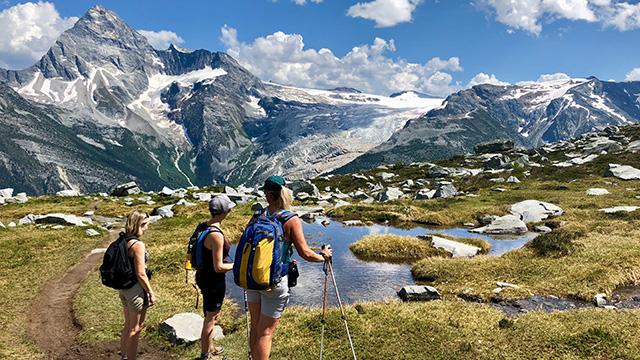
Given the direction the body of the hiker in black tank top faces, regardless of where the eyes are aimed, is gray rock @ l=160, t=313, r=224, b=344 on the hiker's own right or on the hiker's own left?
on the hiker's own left

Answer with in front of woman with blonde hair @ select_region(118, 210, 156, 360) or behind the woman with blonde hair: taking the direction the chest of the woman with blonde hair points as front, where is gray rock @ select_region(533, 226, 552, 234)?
in front

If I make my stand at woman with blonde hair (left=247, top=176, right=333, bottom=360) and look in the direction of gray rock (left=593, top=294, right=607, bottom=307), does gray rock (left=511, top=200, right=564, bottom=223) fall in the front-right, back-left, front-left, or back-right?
front-left

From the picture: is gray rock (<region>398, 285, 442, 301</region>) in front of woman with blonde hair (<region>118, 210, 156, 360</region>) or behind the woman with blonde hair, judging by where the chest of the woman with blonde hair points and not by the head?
in front

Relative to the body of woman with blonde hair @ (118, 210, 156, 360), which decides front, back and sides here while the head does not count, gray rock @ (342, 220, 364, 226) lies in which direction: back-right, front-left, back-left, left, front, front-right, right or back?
front-left

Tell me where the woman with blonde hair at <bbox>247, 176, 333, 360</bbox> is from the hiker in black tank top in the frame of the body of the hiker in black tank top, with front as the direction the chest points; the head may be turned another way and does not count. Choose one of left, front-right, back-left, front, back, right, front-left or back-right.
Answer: front-right
